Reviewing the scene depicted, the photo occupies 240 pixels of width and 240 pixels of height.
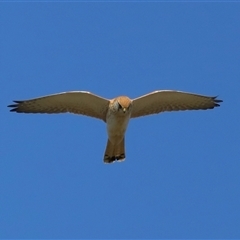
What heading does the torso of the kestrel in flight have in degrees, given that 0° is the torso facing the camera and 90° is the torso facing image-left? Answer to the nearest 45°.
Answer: approximately 0°
